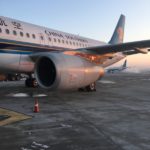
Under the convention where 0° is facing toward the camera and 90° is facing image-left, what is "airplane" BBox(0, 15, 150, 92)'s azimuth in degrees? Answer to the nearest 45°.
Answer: approximately 45°
